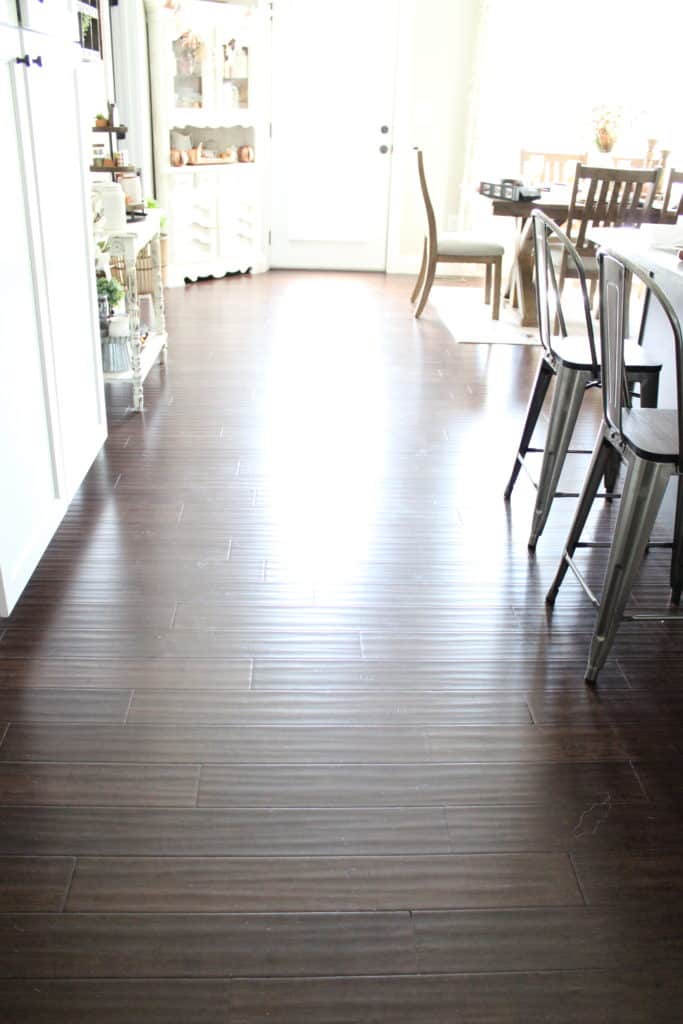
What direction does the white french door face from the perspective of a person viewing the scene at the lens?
facing the viewer

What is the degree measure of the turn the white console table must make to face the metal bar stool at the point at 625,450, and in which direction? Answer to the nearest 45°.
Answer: approximately 45° to its right

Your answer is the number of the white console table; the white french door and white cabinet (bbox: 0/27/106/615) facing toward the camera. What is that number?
1

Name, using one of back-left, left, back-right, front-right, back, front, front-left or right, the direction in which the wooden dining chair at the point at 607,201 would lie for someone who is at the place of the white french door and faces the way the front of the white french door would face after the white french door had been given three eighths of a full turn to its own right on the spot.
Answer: back

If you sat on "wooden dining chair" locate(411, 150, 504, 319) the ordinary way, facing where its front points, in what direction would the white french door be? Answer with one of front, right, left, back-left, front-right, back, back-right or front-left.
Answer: back-left

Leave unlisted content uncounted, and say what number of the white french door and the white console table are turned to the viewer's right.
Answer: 1

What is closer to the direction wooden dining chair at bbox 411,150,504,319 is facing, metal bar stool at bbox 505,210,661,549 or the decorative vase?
the decorative vase

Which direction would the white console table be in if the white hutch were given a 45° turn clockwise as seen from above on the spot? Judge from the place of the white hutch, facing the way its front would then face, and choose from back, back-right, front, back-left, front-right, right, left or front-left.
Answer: front

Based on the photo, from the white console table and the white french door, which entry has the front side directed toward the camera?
the white french door

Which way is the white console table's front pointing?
to the viewer's right

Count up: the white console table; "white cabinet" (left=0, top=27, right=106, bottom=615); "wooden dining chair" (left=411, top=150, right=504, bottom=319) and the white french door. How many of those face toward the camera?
1

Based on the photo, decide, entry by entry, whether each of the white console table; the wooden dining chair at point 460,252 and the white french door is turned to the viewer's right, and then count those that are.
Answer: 2

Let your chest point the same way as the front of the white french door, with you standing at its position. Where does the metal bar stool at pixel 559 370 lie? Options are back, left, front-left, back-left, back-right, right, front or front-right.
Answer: front

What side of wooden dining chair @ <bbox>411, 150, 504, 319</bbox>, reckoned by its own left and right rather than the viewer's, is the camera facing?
right

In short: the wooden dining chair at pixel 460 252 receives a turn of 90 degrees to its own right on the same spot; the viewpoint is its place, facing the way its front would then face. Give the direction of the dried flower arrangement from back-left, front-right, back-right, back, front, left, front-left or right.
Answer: back-left

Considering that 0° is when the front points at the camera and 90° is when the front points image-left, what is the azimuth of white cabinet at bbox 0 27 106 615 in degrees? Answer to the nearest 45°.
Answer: approximately 270°

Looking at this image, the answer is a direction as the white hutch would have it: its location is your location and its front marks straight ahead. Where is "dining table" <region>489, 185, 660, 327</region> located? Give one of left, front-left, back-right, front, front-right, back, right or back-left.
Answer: front

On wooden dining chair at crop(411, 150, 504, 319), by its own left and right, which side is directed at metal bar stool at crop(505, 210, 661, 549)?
right
